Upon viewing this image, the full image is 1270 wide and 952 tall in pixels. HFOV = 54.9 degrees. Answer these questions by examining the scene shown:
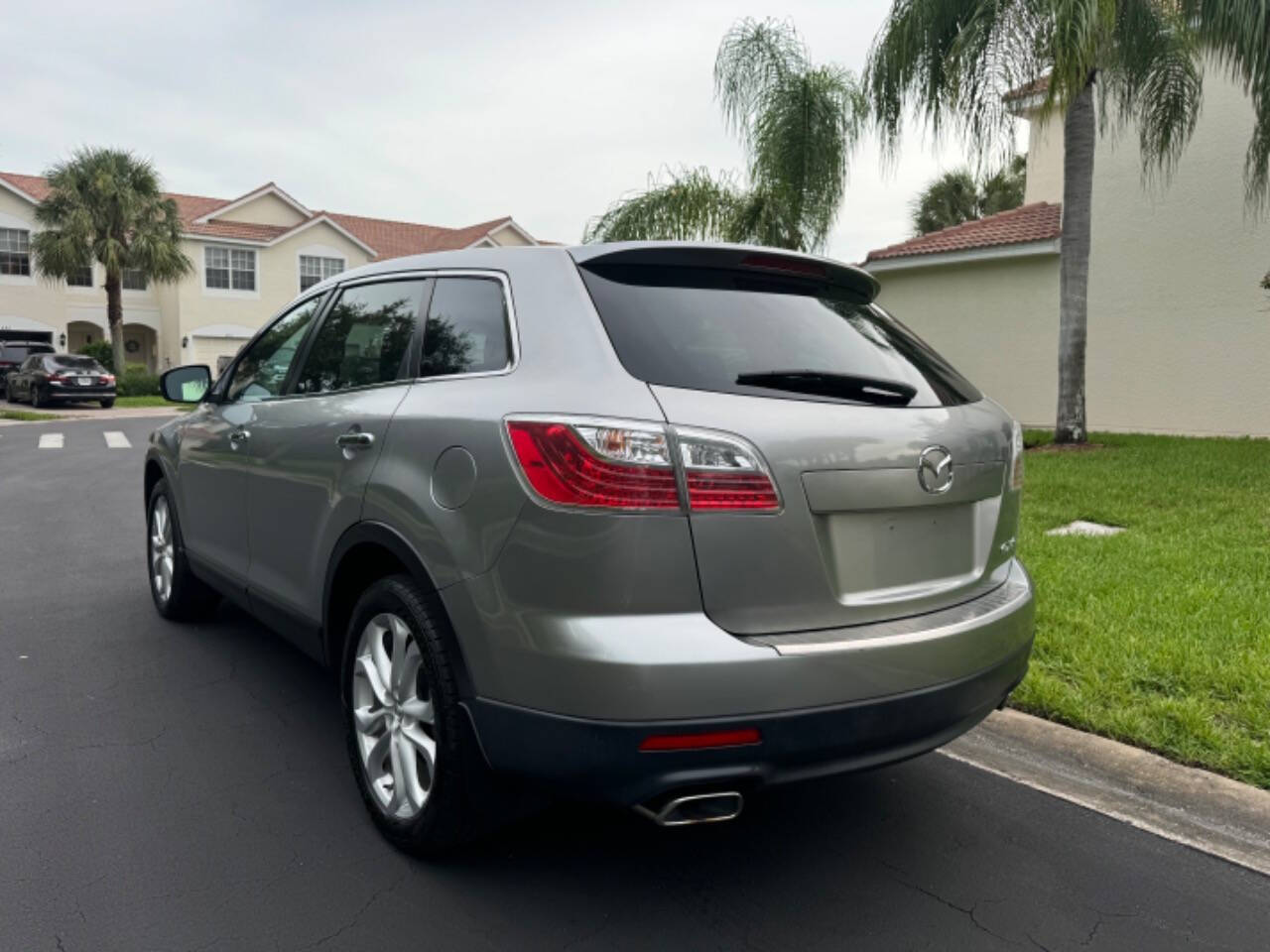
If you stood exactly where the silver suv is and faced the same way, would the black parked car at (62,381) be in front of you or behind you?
in front

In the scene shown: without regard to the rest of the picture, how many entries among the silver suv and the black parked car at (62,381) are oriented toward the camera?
0

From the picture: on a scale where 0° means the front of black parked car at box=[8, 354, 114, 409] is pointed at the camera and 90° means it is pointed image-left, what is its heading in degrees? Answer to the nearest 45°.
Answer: approximately 135°

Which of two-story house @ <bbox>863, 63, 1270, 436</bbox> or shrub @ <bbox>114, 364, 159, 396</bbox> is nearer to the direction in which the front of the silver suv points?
the shrub

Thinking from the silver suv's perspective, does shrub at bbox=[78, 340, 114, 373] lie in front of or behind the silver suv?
in front

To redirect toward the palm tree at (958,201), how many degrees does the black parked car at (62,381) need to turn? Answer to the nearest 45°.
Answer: approximately 135° to its right

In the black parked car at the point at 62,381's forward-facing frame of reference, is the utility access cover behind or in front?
behind

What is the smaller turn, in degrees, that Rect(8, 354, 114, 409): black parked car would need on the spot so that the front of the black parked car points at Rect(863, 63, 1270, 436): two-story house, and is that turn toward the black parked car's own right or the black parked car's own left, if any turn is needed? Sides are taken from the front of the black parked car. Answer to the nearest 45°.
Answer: approximately 180°

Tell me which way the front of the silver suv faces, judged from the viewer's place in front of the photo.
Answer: facing away from the viewer and to the left of the viewer

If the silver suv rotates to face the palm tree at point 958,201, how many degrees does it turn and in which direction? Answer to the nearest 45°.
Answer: approximately 45° to its right

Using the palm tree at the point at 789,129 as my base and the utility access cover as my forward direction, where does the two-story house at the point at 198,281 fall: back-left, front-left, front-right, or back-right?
back-right

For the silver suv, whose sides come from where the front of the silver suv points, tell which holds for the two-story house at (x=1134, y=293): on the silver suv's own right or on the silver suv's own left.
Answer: on the silver suv's own right
